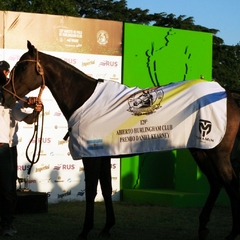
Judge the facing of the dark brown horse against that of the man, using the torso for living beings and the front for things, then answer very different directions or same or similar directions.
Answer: very different directions

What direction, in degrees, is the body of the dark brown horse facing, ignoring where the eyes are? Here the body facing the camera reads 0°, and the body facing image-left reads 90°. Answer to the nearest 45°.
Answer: approximately 90°

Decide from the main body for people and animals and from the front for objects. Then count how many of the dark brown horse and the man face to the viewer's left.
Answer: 1

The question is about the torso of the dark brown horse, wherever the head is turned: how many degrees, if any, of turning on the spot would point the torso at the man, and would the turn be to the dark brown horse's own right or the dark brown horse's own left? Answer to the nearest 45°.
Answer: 0° — it already faces them
